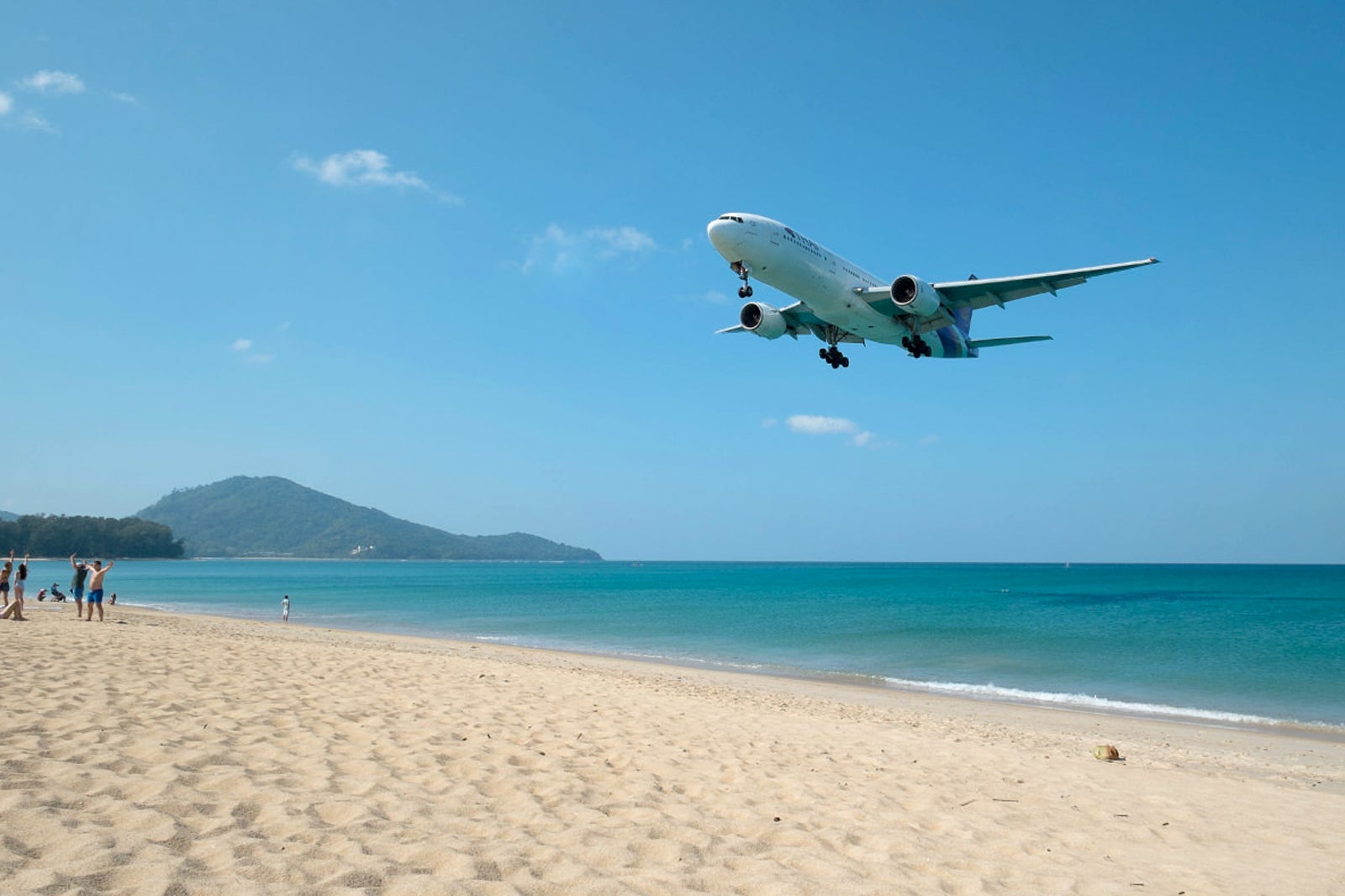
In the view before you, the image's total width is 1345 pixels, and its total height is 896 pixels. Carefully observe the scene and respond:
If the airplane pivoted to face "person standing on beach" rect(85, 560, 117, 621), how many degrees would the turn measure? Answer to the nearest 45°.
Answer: approximately 45° to its right

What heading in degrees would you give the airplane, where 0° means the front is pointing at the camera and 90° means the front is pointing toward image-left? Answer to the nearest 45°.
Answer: approximately 45°
